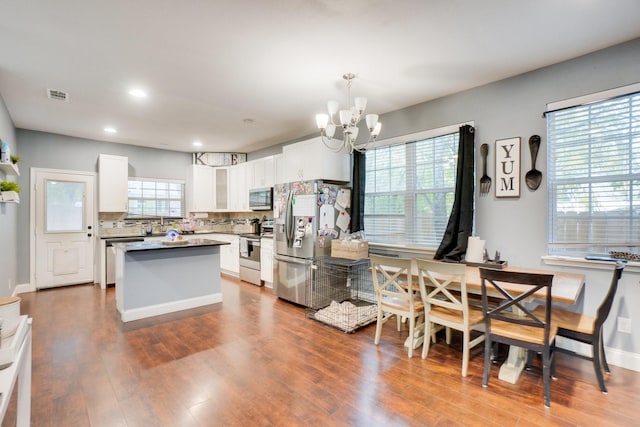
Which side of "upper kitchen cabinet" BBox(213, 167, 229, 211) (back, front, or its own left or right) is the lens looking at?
front

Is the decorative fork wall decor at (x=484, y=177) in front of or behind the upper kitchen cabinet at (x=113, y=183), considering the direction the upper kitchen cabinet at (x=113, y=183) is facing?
in front

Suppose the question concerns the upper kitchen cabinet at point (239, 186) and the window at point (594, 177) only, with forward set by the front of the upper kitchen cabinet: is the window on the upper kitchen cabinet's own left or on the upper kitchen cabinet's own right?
on the upper kitchen cabinet's own left

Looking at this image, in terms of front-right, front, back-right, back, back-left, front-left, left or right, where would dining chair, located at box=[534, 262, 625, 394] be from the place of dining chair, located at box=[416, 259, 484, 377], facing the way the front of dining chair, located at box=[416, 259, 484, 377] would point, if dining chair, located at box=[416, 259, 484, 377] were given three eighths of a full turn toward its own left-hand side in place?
back

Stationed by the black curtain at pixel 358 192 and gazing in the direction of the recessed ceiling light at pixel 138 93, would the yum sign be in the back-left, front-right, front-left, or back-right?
back-left

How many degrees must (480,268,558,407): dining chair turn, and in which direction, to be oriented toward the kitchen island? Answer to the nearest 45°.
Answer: approximately 135° to its left

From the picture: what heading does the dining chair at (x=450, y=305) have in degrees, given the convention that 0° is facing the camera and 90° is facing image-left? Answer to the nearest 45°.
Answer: approximately 225°

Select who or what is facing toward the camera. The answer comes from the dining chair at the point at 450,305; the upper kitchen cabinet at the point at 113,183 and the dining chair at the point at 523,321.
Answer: the upper kitchen cabinet

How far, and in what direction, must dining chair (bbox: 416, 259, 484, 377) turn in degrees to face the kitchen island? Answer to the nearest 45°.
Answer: approximately 135° to its left

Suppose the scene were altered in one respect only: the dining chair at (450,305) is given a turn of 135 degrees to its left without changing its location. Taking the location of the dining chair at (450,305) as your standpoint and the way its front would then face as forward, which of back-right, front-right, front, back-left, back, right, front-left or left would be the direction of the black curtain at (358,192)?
front-right

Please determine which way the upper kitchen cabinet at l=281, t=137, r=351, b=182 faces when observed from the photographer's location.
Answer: facing the viewer and to the left of the viewer

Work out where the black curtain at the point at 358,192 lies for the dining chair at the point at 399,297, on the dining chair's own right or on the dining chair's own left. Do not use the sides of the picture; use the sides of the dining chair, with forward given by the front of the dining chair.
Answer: on the dining chair's own left

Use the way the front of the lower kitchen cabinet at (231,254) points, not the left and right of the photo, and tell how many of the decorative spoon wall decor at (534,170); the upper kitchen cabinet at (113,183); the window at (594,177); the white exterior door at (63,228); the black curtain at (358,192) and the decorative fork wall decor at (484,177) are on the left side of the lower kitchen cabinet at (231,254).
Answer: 4

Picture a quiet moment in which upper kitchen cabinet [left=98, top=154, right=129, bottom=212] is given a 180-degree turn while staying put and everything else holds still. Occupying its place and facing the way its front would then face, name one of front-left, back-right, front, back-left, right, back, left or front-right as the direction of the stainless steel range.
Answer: back-right

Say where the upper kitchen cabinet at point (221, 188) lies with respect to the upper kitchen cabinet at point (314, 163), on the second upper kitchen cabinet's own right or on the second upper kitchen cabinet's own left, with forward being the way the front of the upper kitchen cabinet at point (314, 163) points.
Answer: on the second upper kitchen cabinet's own right

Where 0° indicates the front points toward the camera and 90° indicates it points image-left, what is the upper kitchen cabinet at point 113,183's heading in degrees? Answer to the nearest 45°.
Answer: approximately 0°

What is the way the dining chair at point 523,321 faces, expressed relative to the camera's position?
facing away from the viewer and to the right of the viewer
